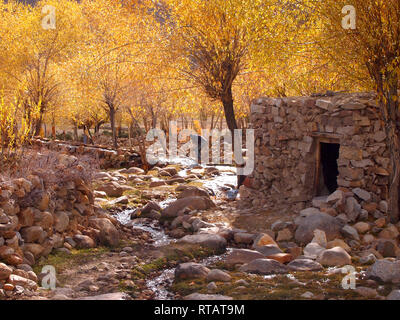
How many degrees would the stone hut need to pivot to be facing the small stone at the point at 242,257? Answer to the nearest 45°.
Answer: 0° — it already faces it

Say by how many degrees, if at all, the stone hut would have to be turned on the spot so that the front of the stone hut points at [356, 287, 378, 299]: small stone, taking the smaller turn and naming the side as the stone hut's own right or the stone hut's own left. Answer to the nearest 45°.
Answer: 0° — it already faces it

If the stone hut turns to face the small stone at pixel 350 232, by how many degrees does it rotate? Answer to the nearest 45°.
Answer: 0° — it already faces it

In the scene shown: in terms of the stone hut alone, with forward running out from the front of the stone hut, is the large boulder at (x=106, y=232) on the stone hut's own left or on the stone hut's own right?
on the stone hut's own right

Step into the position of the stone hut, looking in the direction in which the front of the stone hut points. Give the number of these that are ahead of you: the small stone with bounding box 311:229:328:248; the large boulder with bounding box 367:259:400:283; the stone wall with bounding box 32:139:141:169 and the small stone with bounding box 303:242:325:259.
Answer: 3

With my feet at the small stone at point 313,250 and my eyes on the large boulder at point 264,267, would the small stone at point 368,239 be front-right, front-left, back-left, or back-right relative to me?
back-left

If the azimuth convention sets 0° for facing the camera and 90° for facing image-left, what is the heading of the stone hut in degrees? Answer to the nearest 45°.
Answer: approximately 0°
